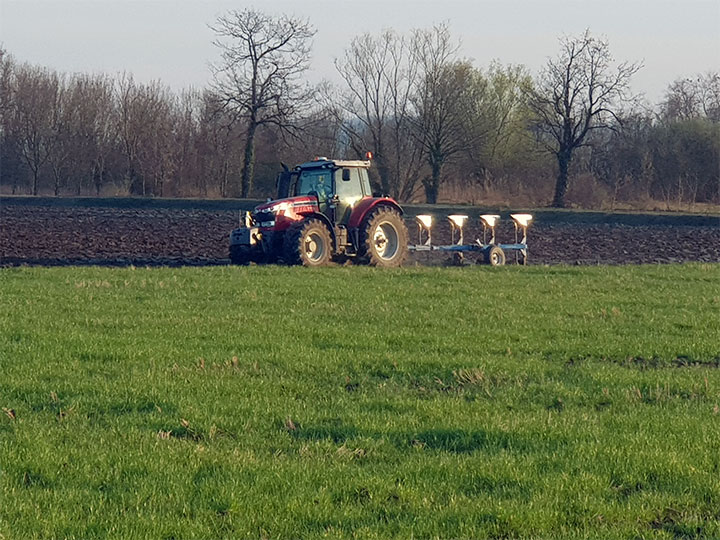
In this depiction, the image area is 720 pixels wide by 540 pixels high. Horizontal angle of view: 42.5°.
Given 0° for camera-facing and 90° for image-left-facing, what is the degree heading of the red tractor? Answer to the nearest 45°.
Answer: approximately 45°
